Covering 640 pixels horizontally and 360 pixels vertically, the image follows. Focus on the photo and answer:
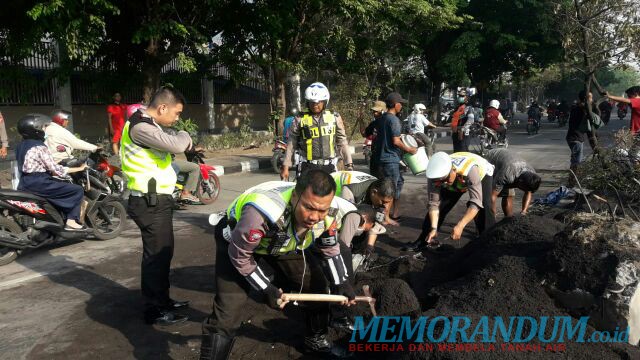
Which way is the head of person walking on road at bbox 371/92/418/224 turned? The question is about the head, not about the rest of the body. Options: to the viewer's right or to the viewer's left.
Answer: to the viewer's right

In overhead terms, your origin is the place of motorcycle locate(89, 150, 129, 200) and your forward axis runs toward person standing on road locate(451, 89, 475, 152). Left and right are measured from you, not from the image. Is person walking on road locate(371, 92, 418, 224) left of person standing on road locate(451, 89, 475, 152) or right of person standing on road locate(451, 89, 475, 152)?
right

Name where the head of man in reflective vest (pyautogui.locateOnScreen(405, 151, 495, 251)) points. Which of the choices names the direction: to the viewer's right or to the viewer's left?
to the viewer's left

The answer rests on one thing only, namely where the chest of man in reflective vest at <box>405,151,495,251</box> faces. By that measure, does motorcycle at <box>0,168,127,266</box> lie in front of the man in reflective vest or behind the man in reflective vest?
in front

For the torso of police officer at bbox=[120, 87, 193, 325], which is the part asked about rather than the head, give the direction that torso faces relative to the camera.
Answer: to the viewer's right

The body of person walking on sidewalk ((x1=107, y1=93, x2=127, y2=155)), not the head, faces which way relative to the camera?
toward the camera

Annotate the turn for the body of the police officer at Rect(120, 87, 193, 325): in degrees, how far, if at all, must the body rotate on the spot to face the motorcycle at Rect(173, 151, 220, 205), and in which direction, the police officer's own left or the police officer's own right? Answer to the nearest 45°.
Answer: approximately 90° to the police officer's own left
